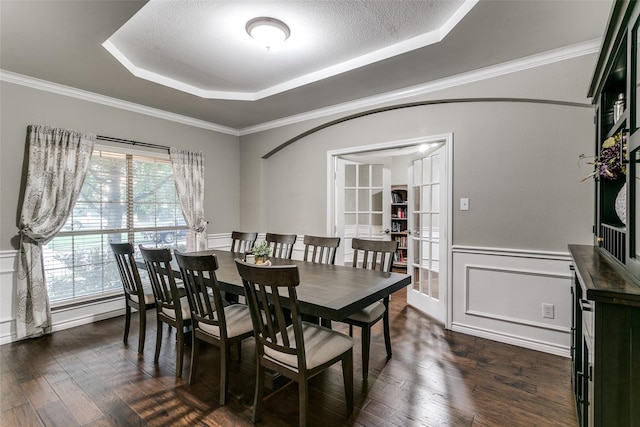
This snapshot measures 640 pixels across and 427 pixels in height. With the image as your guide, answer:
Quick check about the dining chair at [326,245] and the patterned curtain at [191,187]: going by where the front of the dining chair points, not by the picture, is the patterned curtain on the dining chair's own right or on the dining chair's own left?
on the dining chair's own right

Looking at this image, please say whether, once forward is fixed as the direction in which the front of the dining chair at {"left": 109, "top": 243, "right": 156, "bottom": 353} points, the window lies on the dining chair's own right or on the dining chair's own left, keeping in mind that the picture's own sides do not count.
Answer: on the dining chair's own left

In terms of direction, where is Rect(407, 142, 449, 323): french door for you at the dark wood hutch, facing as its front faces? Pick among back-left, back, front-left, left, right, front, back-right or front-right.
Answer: front-right

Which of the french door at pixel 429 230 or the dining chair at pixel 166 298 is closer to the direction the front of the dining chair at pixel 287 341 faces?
the french door

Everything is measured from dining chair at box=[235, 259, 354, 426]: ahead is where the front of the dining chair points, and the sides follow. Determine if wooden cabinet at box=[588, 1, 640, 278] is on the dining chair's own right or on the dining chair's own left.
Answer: on the dining chair's own right

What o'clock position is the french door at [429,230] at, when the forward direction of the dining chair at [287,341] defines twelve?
The french door is roughly at 12 o'clock from the dining chair.

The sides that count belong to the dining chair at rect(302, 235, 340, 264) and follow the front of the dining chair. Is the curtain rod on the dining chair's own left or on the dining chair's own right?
on the dining chair's own right

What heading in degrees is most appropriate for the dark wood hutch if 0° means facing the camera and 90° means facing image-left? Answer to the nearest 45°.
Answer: approximately 90°

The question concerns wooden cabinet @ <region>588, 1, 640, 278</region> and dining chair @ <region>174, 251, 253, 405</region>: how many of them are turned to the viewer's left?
1

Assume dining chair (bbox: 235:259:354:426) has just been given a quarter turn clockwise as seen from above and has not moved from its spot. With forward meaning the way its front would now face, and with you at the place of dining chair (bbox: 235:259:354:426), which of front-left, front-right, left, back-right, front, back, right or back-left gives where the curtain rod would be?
back

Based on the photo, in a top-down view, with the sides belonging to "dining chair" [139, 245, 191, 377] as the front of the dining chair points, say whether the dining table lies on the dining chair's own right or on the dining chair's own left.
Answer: on the dining chair's own right

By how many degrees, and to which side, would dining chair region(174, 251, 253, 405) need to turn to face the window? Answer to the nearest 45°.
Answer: approximately 90° to its left

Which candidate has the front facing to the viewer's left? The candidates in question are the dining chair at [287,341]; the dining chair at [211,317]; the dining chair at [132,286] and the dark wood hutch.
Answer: the dark wood hutch
